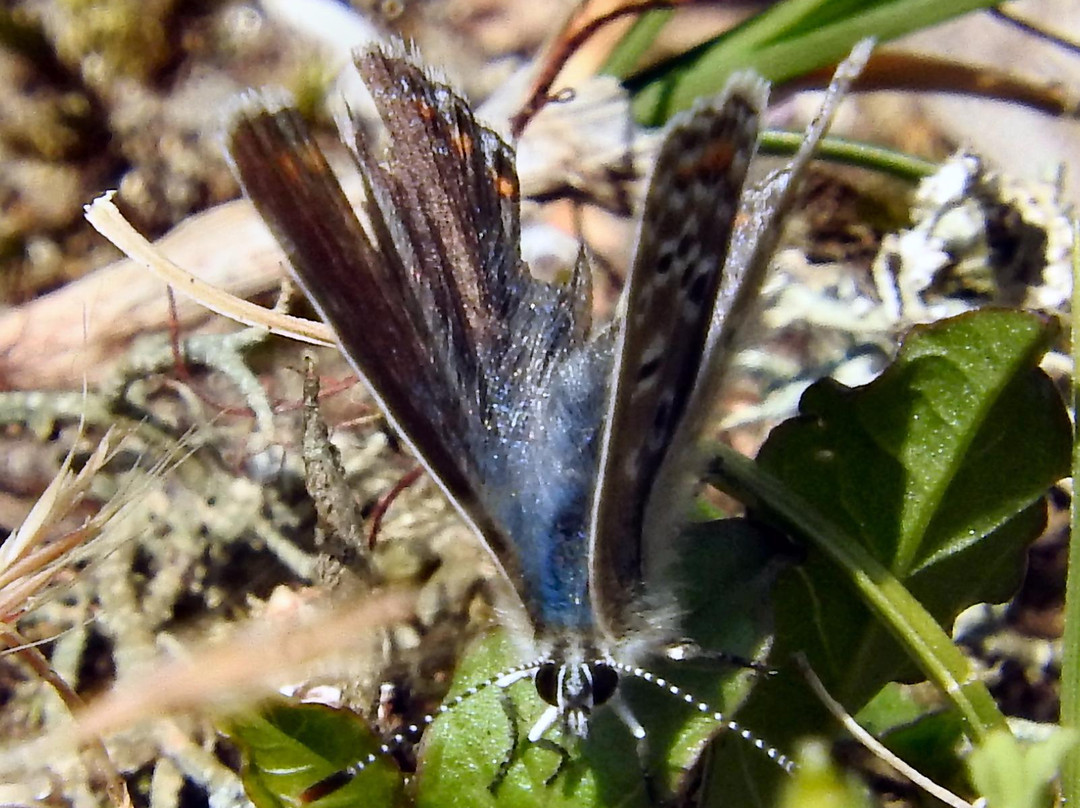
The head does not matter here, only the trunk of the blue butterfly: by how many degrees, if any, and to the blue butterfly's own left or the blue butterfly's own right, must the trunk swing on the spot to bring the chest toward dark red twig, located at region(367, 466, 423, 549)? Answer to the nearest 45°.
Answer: approximately 135° to the blue butterfly's own right

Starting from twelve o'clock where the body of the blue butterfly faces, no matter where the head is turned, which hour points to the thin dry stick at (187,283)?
The thin dry stick is roughly at 4 o'clock from the blue butterfly.

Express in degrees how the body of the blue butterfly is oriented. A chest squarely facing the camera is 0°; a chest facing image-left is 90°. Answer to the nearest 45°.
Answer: approximately 0°
